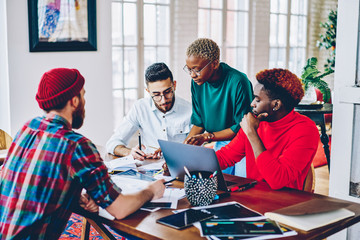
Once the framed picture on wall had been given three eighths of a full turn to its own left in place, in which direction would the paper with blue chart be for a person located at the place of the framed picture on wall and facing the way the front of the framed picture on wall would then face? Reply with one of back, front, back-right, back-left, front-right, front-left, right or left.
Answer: back-right

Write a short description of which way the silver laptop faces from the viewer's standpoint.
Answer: facing away from the viewer and to the right of the viewer

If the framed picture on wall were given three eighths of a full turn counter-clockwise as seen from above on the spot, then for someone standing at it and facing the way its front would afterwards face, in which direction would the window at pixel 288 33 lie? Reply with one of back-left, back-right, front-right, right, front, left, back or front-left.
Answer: front

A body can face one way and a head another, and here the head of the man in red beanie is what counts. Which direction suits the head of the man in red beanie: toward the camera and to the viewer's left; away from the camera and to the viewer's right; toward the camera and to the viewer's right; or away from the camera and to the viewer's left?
away from the camera and to the viewer's right

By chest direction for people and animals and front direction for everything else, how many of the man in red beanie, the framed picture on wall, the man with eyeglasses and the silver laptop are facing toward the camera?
2

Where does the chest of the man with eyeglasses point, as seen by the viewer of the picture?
toward the camera

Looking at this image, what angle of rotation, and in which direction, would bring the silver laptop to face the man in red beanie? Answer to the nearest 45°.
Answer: approximately 180°

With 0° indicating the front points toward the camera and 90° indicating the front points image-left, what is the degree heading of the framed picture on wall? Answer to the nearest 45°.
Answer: approximately 0°

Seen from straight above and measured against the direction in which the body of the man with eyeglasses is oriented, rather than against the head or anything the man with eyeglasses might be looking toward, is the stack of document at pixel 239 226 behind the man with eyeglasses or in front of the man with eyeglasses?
in front

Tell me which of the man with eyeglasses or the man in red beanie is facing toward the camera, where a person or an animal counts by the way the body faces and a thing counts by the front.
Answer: the man with eyeglasses

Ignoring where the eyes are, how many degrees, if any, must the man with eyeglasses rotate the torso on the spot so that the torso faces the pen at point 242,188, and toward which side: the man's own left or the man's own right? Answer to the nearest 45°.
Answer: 0° — they already face it

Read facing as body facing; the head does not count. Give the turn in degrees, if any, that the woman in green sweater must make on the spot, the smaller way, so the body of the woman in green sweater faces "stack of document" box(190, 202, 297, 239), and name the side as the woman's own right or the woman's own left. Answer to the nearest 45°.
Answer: approximately 45° to the woman's own left

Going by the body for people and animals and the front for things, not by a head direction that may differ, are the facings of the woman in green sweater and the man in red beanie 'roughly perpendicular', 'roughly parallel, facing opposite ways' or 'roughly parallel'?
roughly parallel, facing opposite ways

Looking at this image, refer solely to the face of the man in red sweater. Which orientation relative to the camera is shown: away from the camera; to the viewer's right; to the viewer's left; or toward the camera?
to the viewer's left
